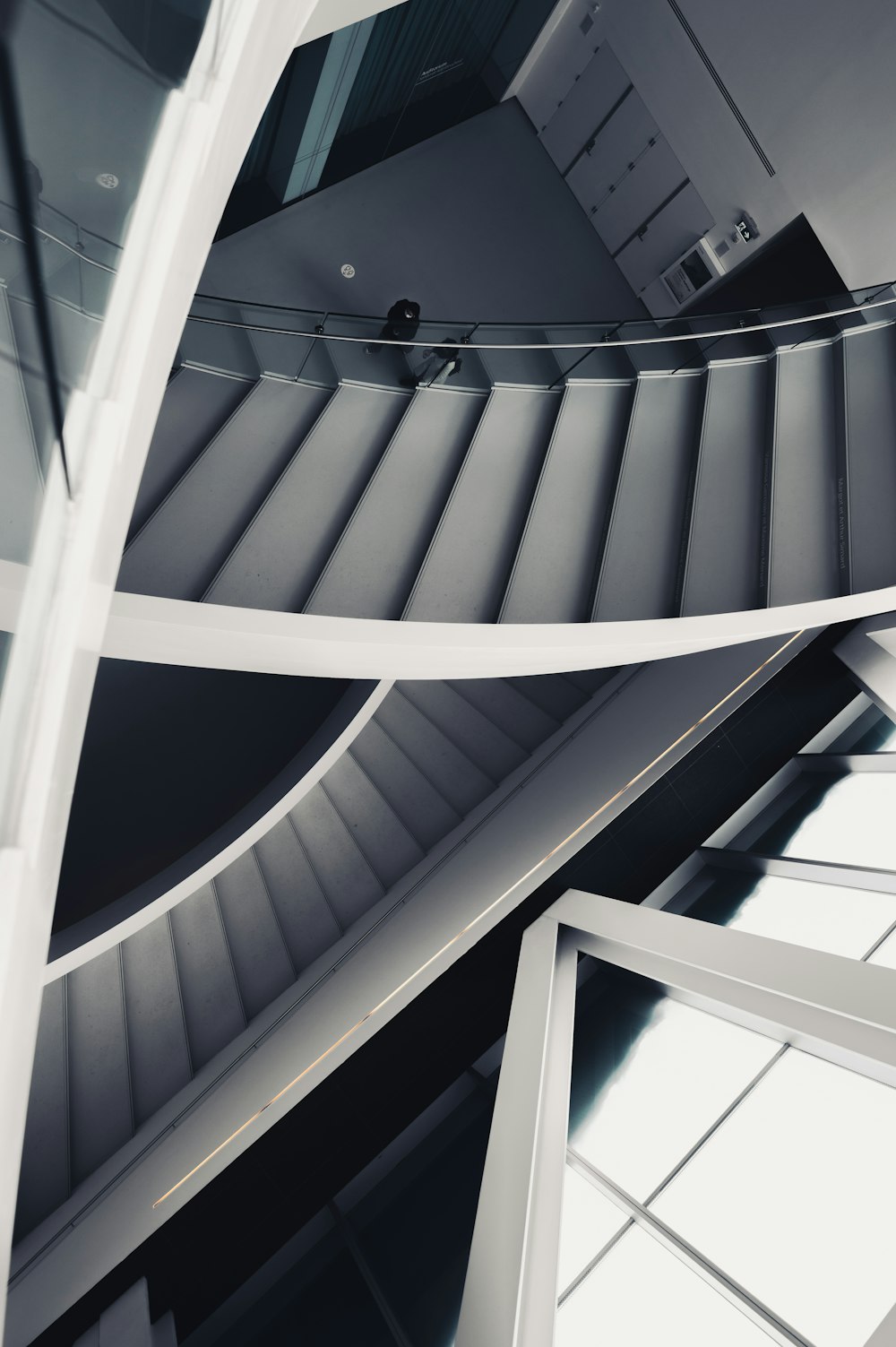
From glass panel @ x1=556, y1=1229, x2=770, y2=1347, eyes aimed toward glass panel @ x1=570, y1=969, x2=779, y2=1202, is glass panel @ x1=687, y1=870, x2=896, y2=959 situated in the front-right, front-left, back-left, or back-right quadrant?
front-right
